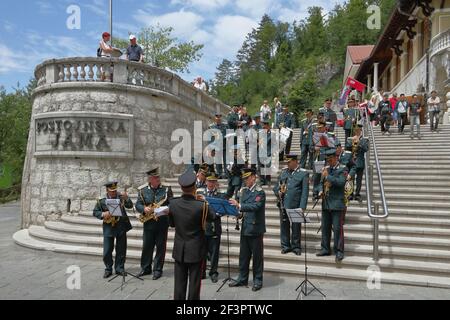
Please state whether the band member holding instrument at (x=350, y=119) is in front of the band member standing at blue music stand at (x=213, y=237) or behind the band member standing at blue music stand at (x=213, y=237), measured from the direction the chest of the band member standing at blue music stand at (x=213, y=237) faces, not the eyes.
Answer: behind

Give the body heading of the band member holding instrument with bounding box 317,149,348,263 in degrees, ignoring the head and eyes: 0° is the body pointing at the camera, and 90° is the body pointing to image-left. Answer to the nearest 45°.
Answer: approximately 45°

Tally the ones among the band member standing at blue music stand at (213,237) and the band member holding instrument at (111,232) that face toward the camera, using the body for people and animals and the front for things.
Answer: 2

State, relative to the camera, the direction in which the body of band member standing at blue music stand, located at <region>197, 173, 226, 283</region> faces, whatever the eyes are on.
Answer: toward the camera

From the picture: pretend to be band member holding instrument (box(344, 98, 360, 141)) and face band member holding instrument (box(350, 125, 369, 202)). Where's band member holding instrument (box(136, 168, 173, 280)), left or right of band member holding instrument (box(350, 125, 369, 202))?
right

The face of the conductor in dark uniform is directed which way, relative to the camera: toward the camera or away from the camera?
away from the camera

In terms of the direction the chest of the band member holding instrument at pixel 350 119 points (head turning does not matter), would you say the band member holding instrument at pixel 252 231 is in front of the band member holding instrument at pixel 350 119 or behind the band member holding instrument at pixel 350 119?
in front

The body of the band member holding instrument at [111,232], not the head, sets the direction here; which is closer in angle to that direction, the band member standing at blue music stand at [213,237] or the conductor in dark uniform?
the conductor in dark uniform

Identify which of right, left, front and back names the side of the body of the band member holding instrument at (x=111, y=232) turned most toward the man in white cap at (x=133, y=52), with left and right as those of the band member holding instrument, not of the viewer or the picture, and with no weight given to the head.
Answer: back

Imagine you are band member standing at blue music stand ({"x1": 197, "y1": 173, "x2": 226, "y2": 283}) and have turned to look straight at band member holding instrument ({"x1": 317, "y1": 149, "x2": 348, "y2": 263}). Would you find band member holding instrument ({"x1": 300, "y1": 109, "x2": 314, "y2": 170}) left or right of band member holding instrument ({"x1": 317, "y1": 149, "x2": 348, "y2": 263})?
left

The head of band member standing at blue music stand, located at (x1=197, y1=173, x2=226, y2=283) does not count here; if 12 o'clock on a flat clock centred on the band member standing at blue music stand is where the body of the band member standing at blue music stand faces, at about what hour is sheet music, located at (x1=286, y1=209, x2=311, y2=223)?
The sheet music is roughly at 10 o'clock from the band member standing at blue music stand.

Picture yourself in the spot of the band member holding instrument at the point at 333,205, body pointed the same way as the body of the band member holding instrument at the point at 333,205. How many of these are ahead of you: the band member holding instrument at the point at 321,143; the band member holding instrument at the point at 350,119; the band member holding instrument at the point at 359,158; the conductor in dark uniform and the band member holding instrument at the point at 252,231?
2

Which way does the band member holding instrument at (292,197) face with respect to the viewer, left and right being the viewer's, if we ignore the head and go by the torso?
facing the viewer and to the left of the viewer
